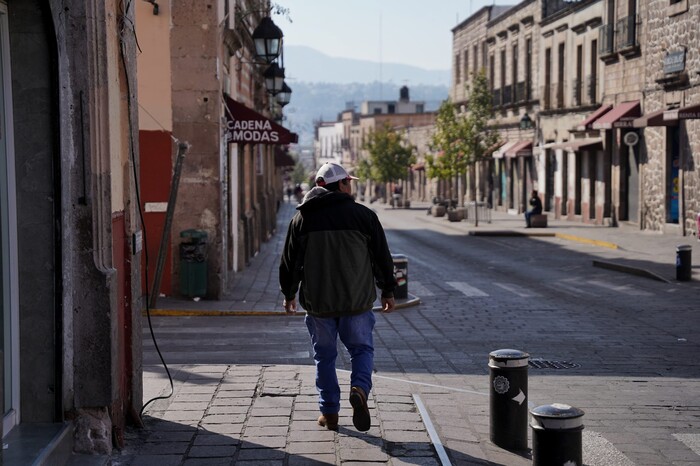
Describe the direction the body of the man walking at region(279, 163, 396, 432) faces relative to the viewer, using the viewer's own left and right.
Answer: facing away from the viewer

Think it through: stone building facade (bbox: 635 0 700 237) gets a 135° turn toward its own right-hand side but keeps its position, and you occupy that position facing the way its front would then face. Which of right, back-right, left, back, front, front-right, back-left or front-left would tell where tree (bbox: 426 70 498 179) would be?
front-left

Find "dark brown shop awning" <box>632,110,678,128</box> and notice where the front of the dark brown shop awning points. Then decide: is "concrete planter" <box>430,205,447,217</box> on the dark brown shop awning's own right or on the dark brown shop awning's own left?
on the dark brown shop awning's own right

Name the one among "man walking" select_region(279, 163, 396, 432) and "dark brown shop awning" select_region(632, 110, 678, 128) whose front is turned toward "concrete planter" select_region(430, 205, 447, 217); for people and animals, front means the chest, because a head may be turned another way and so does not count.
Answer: the man walking

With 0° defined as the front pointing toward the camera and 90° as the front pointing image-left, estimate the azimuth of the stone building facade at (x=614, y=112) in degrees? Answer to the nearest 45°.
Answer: approximately 45°

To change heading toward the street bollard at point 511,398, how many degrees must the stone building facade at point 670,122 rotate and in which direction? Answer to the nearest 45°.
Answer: approximately 45° to its left

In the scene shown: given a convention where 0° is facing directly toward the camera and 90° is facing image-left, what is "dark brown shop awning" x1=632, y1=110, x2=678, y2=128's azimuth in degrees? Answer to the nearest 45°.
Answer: approximately 45°

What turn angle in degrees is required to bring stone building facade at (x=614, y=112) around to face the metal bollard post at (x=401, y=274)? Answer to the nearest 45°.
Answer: approximately 45° to its left

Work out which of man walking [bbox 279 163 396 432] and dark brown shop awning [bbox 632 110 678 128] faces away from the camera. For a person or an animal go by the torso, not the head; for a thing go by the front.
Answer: the man walking

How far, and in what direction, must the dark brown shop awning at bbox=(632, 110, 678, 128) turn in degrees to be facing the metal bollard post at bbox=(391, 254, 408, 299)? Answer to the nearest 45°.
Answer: approximately 45° to its left

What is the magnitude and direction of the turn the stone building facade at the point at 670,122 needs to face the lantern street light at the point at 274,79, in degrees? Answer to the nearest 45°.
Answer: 0° — it already faces it

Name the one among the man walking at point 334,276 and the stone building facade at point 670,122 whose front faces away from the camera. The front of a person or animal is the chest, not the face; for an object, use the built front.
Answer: the man walking

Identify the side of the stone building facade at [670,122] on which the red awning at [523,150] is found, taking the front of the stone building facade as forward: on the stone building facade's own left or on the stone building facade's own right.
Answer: on the stone building facade's own right
